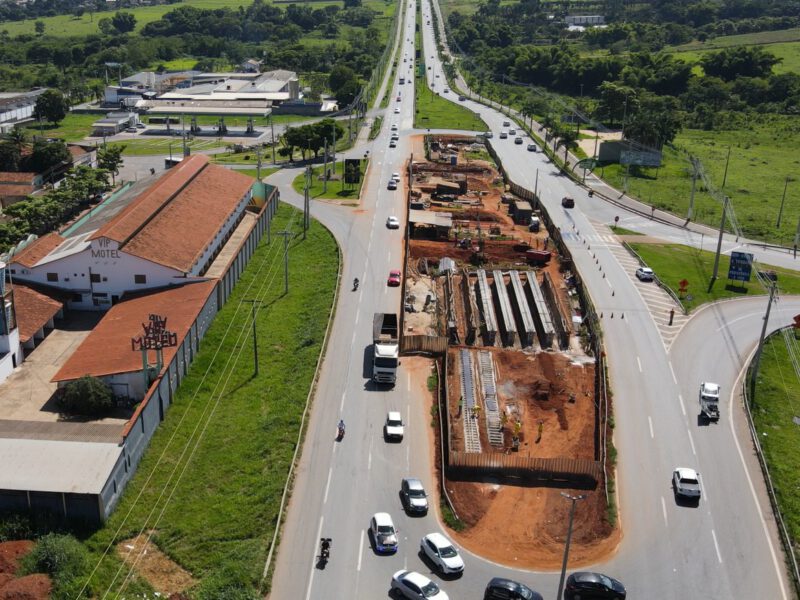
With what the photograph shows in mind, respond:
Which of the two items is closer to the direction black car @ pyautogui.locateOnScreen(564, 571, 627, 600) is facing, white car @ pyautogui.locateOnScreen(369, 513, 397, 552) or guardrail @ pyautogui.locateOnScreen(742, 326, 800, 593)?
the guardrail

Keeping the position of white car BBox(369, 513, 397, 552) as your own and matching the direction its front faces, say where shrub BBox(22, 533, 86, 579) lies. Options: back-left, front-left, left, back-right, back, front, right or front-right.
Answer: right

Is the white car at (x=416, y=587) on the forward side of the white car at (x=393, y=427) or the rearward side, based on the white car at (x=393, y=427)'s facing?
on the forward side

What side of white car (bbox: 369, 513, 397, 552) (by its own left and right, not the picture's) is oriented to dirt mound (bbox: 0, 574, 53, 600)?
right

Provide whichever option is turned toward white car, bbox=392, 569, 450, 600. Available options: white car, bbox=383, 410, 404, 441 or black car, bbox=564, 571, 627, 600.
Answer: white car, bbox=383, 410, 404, 441

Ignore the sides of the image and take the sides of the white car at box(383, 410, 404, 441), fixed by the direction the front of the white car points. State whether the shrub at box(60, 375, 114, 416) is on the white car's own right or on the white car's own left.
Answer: on the white car's own right

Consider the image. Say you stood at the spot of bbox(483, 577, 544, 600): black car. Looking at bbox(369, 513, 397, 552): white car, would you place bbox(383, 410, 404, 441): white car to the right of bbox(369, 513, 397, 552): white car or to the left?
right

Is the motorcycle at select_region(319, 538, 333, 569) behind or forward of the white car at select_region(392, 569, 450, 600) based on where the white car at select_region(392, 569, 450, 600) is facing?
behind

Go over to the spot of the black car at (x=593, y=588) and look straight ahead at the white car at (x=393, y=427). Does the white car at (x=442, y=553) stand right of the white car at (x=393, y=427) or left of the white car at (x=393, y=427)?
left

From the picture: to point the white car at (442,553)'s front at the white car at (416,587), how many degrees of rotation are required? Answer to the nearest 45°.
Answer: approximately 45° to its right

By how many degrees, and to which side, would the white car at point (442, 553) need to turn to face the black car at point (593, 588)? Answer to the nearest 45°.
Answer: approximately 45° to its left

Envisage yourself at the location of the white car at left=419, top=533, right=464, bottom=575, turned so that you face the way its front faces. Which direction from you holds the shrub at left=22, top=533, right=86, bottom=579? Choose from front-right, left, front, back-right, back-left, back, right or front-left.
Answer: back-right

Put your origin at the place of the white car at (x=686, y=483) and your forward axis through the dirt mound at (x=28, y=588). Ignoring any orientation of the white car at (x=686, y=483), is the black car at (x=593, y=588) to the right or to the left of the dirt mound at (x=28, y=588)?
left

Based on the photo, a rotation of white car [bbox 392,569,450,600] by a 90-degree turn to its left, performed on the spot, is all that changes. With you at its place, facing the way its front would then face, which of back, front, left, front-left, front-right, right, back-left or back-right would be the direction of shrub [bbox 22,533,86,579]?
back-left

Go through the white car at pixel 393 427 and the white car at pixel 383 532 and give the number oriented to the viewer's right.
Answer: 0

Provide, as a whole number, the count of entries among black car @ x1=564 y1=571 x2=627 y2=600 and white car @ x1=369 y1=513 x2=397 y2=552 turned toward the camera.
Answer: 1

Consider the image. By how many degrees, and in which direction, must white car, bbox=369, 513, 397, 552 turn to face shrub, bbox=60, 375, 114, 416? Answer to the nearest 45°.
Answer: approximately 135° to its right
